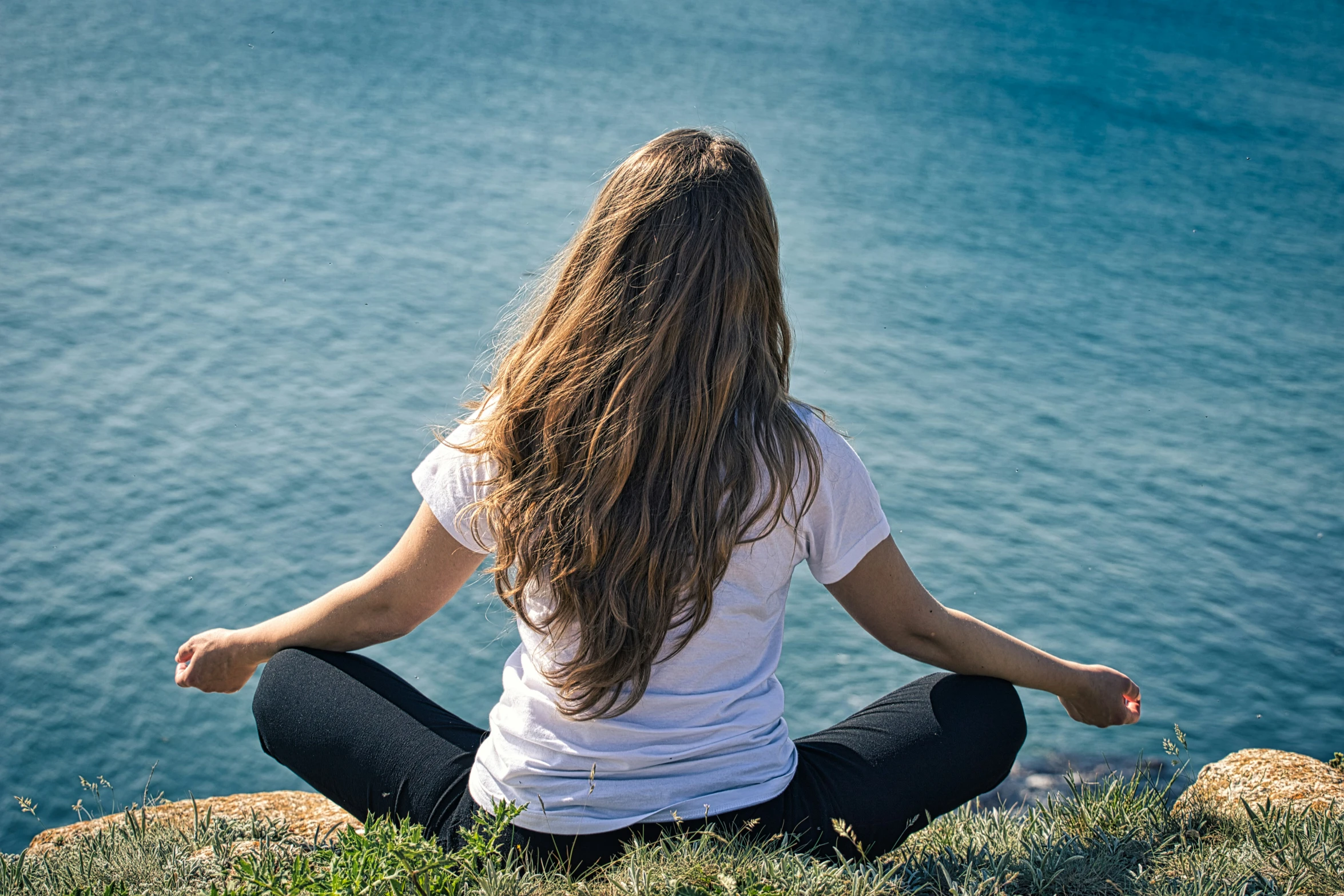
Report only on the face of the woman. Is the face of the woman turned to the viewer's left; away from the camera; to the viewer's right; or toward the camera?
away from the camera

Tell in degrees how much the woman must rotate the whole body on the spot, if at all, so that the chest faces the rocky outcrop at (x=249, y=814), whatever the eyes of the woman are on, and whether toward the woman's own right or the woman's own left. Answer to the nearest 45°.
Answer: approximately 45° to the woman's own left

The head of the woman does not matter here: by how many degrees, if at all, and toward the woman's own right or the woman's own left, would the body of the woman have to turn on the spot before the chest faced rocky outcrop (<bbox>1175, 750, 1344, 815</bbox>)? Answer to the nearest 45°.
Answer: approximately 45° to the woman's own right

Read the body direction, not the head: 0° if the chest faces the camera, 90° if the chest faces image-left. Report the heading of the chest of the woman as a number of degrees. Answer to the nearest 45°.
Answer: approximately 180°
